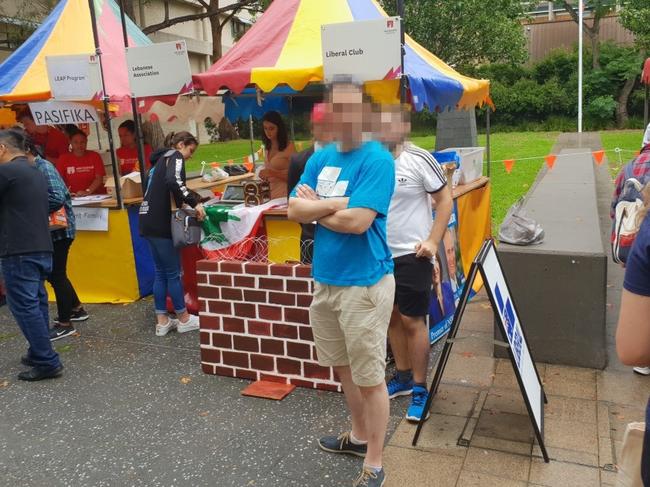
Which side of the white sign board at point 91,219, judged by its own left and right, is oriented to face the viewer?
front

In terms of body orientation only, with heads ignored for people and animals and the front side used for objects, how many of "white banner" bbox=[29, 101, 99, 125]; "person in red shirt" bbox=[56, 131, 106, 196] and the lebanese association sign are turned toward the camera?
3

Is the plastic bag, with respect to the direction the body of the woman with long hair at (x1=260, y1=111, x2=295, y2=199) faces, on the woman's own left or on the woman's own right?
on the woman's own left

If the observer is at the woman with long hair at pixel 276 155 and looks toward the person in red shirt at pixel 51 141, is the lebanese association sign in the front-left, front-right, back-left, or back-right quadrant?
front-left

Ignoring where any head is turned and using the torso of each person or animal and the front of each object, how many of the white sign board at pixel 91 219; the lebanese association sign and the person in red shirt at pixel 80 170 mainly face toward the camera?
3

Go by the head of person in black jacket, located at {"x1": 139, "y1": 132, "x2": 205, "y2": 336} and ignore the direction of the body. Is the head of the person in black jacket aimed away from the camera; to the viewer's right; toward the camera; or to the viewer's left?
to the viewer's right

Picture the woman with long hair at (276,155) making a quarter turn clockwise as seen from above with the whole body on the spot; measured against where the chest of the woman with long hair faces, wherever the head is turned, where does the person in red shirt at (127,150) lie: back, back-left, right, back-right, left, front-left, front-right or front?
front

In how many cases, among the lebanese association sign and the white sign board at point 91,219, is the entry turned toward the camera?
2

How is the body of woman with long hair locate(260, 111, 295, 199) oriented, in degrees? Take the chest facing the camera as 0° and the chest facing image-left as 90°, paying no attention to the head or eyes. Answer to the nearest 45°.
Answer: approximately 45°

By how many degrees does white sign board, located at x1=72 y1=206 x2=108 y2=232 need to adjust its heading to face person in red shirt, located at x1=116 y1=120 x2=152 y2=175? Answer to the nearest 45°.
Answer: approximately 180°

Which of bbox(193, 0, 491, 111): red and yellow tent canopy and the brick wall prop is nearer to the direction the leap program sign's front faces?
the brick wall prop

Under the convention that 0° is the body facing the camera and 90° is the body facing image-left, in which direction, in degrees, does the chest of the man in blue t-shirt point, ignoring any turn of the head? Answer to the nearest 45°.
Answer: approximately 45°
